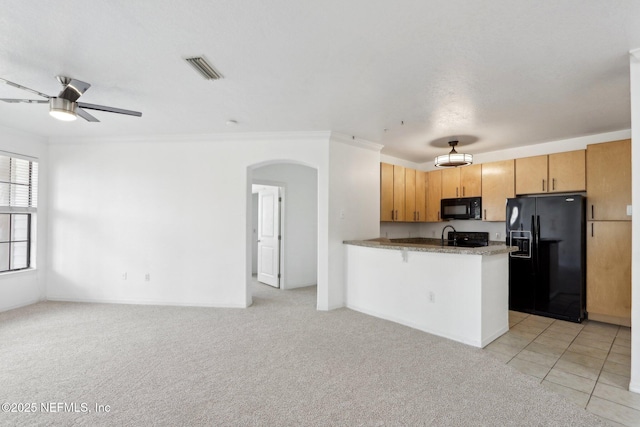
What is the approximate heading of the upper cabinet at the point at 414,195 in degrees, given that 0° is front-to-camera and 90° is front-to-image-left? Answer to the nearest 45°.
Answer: approximately 315°

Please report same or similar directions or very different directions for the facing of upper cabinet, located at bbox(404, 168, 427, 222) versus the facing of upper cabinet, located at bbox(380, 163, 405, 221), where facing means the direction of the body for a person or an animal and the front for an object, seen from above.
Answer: same or similar directions

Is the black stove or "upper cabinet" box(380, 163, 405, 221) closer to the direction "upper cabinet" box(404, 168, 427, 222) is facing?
the black stove

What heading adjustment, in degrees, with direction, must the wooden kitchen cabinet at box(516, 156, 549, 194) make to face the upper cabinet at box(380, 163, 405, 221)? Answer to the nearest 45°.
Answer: approximately 90° to its right

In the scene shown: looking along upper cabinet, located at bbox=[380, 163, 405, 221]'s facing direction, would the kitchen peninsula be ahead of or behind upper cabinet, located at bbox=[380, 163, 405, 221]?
ahead

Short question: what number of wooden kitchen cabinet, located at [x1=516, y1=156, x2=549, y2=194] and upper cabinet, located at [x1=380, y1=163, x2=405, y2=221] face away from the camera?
0

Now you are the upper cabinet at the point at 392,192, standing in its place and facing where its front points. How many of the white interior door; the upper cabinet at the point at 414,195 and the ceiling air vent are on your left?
1

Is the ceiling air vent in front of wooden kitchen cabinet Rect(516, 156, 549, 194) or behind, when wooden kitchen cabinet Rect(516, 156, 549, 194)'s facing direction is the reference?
in front

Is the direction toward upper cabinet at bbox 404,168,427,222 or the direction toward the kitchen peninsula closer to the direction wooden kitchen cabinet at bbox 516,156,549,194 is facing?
the kitchen peninsula

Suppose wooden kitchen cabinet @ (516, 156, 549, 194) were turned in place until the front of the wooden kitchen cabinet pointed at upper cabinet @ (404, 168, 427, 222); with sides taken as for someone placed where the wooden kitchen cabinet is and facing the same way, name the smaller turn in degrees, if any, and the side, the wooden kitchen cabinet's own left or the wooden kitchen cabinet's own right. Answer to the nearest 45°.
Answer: approximately 90° to the wooden kitchen cabinet's own right

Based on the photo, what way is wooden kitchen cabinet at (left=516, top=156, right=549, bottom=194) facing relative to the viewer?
toward the camera

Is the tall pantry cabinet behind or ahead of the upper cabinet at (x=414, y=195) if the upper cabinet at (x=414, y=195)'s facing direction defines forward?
ahead

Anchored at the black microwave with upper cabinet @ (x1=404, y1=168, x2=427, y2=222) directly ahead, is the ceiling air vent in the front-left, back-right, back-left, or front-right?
front-left

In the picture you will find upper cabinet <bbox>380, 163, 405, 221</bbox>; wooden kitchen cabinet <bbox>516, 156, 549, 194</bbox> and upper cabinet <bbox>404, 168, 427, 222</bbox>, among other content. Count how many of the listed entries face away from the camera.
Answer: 0
